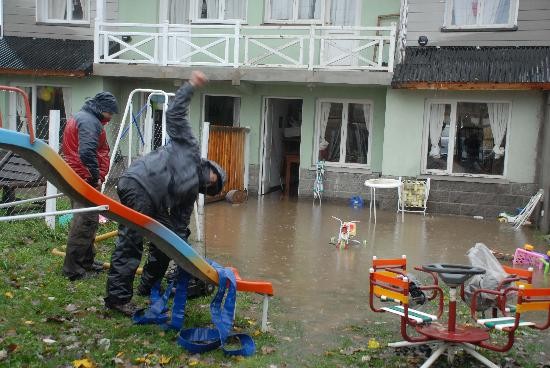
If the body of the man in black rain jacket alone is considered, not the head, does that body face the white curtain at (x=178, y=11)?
no

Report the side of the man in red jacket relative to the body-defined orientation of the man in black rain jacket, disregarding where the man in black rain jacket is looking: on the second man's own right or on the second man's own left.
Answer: on the second man's own left

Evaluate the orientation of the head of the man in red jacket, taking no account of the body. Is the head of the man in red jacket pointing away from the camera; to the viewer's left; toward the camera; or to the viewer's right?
to the viewer's right

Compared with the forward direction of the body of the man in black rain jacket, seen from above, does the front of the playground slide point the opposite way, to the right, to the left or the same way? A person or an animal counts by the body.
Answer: the same way

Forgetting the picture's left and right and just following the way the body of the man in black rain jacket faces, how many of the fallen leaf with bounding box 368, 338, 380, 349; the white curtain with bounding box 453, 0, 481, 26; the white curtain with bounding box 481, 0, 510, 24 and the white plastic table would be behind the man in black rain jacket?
0

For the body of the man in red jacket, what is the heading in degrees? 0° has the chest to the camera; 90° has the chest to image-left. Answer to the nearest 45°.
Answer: approximately 270°

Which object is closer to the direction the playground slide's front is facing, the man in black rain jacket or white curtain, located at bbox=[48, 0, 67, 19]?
the man in black rain jacket

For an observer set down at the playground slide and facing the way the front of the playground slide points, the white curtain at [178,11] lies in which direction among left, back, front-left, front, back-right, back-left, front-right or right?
left

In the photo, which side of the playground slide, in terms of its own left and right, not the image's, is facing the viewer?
right

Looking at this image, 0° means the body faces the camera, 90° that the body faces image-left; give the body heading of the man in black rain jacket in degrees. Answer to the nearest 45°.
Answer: approximately 270°

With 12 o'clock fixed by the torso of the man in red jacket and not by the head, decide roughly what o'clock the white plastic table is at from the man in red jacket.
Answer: The white plastic table is roughly at 11 o'clock from the man in red jacket.

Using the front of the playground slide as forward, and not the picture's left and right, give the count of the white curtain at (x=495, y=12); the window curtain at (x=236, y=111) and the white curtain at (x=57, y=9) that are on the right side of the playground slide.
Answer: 0

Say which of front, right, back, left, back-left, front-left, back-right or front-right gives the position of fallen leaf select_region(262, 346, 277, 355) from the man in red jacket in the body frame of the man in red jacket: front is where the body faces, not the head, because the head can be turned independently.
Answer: front-right

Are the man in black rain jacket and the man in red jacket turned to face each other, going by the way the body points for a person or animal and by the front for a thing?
no

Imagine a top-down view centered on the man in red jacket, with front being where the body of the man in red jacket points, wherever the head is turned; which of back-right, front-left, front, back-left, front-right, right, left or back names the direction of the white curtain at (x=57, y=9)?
left

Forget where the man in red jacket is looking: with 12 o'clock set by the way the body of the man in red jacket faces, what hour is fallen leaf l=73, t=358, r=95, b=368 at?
The fallen leaf is roughly at 3 o'clock from the man in red jacket.

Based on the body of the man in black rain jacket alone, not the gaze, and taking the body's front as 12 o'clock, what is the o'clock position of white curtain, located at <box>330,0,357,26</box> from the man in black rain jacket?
The white curtain is roughly at 10 o'clock from the man in black rain jacket.

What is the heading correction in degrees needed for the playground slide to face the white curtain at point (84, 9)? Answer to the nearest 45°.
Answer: approximately 90° to its left

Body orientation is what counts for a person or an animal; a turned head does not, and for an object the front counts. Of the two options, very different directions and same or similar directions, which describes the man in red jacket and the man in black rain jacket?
same or similar directions
